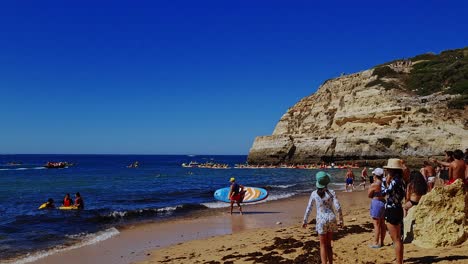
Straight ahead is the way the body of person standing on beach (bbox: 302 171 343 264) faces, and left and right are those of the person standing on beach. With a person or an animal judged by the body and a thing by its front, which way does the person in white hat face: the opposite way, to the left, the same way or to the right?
to the left

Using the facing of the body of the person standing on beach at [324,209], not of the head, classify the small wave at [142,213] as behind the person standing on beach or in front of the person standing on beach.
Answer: in front

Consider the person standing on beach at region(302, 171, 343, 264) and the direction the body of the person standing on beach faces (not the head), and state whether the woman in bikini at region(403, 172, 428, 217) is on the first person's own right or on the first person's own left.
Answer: on the first person's own right

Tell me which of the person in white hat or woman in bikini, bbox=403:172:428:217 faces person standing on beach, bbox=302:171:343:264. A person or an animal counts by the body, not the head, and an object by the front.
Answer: the person in white hat

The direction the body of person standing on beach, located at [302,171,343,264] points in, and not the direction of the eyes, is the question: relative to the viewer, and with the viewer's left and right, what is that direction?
facing away from the viewer

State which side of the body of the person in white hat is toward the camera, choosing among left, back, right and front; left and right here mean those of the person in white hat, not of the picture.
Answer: left
